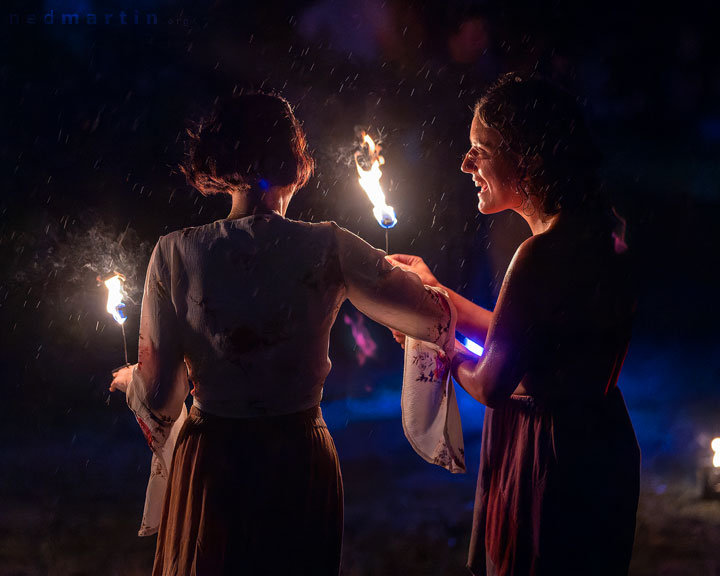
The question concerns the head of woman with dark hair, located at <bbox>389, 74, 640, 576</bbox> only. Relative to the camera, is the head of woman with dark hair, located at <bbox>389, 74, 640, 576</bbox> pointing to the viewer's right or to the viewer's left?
to the viewer's left

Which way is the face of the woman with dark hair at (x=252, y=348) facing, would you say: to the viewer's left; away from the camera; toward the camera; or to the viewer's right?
away from the camera

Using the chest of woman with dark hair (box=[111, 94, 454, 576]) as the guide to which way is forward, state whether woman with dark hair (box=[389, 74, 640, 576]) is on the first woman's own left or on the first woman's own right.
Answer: on the first woman's own right

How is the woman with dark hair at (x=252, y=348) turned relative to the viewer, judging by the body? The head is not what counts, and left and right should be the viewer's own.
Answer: facing away from the viewer
